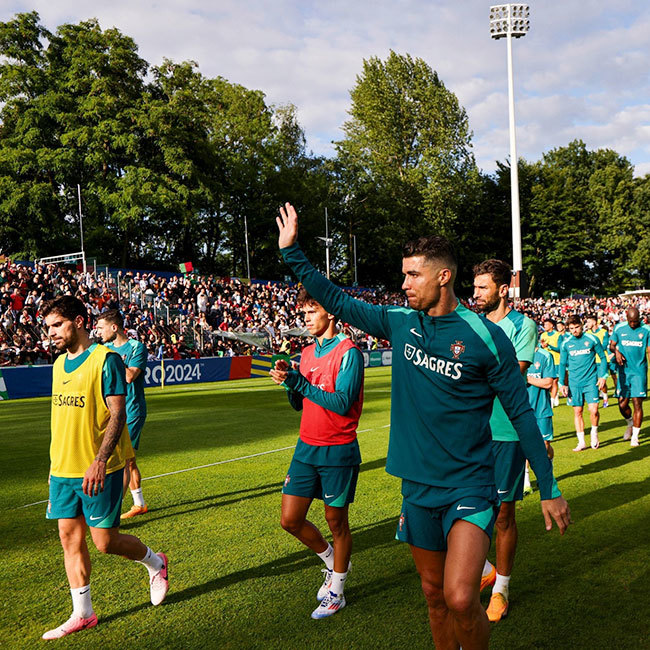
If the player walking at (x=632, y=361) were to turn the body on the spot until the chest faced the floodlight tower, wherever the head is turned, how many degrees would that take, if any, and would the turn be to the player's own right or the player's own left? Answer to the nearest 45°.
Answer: approximately 180°

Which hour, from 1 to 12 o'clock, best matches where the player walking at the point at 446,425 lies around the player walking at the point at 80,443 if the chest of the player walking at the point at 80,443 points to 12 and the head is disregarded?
the player walking at the point at 446,425 is roughly at 9 o'clock from the player walking at the point at 80,443.

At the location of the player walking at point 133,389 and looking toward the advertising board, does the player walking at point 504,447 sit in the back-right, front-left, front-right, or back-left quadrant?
back-right

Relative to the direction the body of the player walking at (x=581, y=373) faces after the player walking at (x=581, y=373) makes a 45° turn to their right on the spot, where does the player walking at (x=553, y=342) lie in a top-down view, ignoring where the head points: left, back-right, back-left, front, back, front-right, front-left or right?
back-right

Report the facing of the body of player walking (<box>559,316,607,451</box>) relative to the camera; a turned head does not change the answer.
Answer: toward the camera

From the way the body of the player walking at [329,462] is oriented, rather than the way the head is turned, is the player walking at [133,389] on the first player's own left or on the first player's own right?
on the first player's own right

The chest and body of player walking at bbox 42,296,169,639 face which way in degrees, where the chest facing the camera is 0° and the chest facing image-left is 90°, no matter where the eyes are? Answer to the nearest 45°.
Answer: approximately 45°

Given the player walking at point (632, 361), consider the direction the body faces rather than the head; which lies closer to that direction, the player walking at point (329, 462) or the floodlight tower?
the player walking

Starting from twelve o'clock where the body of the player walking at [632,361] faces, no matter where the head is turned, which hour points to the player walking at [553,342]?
the player walking at [553,342] is roughly at 5 o'clock from the player walking at [632,361].

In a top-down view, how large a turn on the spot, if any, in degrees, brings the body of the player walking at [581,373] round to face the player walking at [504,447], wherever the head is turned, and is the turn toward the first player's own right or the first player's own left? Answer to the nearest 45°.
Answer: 0° — they already face them

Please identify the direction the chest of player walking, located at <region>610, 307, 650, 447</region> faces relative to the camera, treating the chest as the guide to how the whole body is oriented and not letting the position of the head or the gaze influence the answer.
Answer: toward the camera

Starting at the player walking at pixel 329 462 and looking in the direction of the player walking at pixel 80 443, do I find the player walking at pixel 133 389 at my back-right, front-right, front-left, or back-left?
front-right

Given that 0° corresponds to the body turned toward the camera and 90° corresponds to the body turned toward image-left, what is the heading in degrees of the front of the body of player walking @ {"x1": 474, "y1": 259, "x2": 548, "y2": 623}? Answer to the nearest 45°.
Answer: approximately 45°

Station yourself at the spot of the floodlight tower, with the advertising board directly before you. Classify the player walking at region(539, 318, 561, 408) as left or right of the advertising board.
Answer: left

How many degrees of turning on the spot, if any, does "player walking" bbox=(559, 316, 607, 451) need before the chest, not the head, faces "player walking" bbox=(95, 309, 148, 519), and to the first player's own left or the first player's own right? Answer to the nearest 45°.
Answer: approximately 45° to the first player's own right

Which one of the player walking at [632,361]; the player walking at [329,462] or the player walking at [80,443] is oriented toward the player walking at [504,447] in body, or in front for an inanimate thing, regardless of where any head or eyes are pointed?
the player walking at [632,361]
